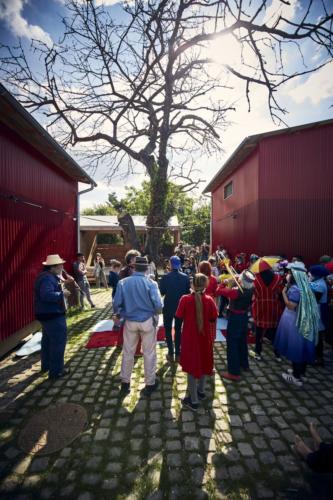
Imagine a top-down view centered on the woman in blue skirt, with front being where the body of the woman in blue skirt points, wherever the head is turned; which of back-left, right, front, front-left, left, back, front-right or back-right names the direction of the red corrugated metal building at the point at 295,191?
right

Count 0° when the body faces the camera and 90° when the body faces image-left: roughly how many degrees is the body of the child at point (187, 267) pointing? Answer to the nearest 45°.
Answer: approximately 0°

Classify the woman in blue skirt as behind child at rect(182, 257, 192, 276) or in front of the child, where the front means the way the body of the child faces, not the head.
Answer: in front

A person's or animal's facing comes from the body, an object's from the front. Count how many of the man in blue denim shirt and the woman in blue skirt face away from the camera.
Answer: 1

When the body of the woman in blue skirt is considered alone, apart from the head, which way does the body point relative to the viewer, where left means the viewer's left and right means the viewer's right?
facing to the left of the viewer

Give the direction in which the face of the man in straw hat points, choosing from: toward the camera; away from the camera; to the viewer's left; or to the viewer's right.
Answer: to the viewer's right

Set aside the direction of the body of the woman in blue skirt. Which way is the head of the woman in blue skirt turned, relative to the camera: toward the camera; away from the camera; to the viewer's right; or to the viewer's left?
to the viewer's left

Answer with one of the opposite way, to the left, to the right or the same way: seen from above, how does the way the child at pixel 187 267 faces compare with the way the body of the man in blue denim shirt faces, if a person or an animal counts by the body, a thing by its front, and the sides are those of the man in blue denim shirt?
the opposite way

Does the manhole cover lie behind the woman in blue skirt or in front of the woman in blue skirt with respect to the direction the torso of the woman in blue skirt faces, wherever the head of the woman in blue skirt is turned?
in front

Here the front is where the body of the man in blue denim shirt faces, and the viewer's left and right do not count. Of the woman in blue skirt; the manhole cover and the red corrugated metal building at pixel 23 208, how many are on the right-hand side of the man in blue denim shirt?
1

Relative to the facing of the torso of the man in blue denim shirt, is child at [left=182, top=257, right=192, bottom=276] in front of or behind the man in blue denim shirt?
in front

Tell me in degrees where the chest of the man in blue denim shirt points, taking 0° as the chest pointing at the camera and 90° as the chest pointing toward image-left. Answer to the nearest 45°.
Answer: approximately 180°

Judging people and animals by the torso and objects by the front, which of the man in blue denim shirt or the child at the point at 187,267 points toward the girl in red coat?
the child

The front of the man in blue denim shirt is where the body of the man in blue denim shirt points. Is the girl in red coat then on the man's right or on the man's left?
on the man's right

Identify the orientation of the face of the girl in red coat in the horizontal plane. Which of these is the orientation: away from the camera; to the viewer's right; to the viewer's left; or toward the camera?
away from the camera
